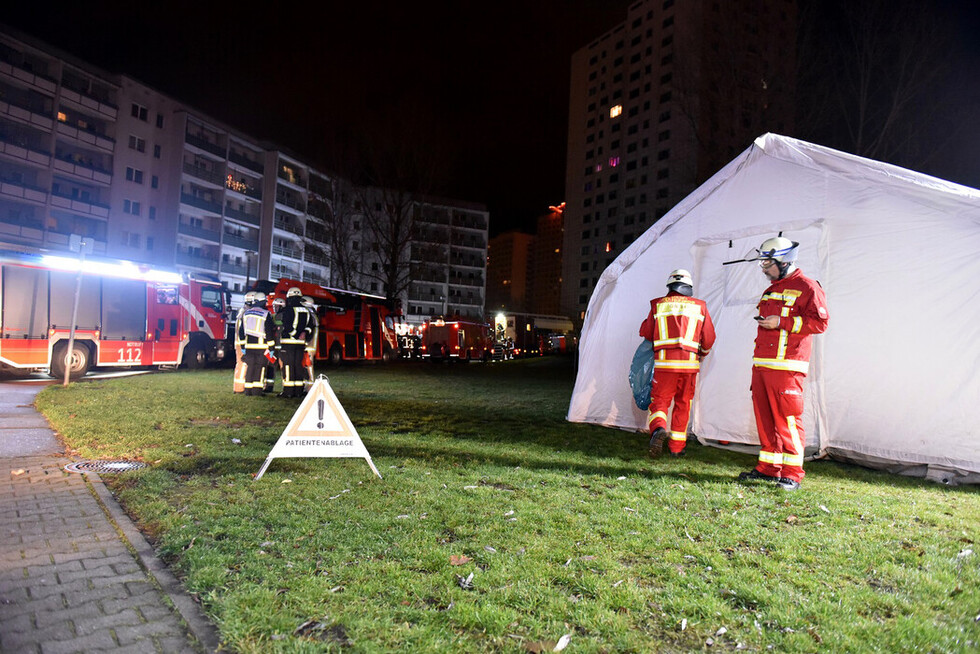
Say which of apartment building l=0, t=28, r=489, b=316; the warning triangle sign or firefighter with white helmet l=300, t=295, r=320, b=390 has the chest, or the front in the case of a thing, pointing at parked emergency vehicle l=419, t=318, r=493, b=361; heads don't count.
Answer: the apartment building

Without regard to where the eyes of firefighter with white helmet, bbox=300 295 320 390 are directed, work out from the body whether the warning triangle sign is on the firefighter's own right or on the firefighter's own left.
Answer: on the firefighter's own left

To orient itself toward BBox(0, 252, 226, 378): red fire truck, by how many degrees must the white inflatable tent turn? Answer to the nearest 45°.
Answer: approximately 45° to its right

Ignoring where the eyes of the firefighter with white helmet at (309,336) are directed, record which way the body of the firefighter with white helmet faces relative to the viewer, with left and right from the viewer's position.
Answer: facing to the left of the viewer

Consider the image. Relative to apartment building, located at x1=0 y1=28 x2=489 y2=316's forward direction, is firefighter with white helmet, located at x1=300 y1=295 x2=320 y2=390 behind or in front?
in front

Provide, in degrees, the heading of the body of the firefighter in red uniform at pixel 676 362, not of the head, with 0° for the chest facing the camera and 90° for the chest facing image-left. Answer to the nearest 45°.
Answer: approximately 180°

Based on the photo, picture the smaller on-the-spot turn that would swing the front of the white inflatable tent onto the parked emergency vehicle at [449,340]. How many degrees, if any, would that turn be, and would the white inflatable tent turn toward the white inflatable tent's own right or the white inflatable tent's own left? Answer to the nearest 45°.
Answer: approximately 90° to the white inflatable tent's own right

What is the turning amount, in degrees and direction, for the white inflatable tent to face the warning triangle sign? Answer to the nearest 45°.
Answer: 0° — it already faces it

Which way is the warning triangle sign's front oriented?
toward the camera

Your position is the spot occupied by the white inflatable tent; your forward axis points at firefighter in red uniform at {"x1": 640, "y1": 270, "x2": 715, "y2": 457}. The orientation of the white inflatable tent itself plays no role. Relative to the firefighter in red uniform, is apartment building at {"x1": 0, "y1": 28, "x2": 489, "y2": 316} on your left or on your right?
right

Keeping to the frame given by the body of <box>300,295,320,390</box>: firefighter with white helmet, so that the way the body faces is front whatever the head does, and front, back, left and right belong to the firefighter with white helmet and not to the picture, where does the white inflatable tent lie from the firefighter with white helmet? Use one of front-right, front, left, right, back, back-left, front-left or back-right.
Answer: back-left

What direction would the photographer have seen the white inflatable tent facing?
facing the viewer and to the left of the viewer

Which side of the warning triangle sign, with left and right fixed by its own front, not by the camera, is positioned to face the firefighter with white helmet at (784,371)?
left
